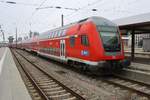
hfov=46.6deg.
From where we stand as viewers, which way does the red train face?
facing the viewer and to the right of the viewer
